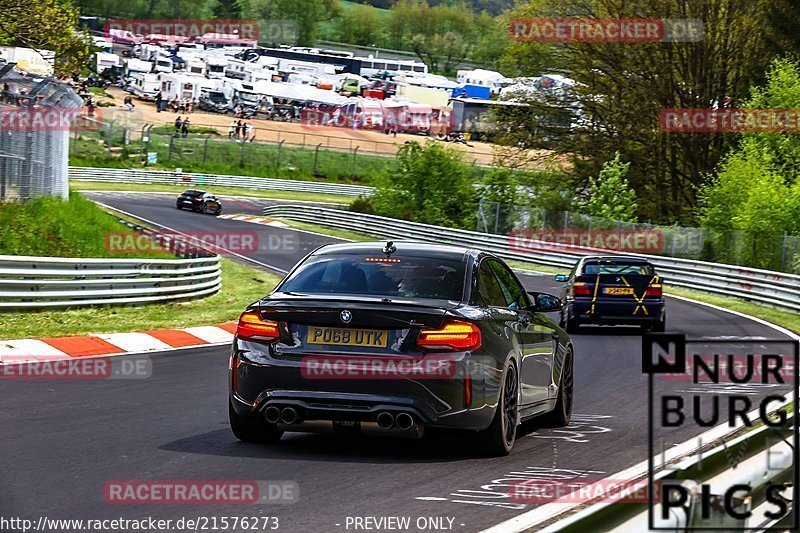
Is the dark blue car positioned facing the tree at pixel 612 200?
yes

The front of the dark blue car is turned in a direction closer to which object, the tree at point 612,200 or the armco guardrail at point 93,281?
the tree

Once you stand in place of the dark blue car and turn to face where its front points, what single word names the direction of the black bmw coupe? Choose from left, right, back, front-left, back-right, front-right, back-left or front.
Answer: back

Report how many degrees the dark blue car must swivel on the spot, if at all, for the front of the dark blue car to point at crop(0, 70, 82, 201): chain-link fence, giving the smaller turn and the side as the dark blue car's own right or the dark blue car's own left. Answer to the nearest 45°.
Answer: approximately 90° to the dark blue car's own left

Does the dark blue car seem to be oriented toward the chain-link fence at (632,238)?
yes

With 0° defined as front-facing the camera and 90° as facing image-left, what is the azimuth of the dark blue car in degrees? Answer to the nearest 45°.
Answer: approximately 180°
